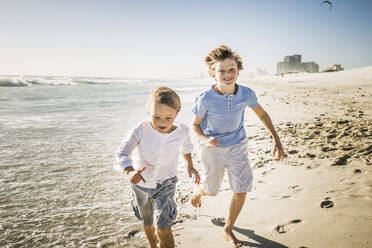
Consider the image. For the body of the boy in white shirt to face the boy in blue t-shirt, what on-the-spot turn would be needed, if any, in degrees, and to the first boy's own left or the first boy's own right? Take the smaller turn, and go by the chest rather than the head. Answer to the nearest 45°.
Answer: approximately 135° to the first boy's own left

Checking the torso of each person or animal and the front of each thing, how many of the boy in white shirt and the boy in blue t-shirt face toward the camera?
2

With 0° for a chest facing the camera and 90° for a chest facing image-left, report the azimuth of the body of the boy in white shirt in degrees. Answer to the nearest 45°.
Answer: approximately 0°

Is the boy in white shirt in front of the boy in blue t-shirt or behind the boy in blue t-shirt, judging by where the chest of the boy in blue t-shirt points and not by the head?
in front

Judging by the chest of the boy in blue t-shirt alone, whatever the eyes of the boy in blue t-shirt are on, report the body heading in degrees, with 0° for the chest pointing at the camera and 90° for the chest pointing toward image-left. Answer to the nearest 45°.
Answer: approximately 0°
